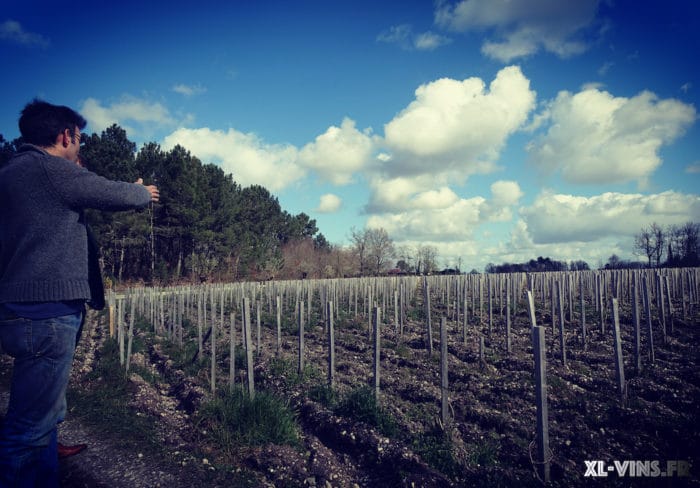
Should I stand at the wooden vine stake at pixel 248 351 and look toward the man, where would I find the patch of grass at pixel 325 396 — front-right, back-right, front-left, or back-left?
back-left

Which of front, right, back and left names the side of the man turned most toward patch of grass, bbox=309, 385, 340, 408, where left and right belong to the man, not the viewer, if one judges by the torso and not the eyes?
front

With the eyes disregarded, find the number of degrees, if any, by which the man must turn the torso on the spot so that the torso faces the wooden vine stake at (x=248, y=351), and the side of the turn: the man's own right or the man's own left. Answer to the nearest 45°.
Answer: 0° — they already face it

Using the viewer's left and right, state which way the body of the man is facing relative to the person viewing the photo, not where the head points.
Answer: facing away from the viewer and to the right of the viewer
